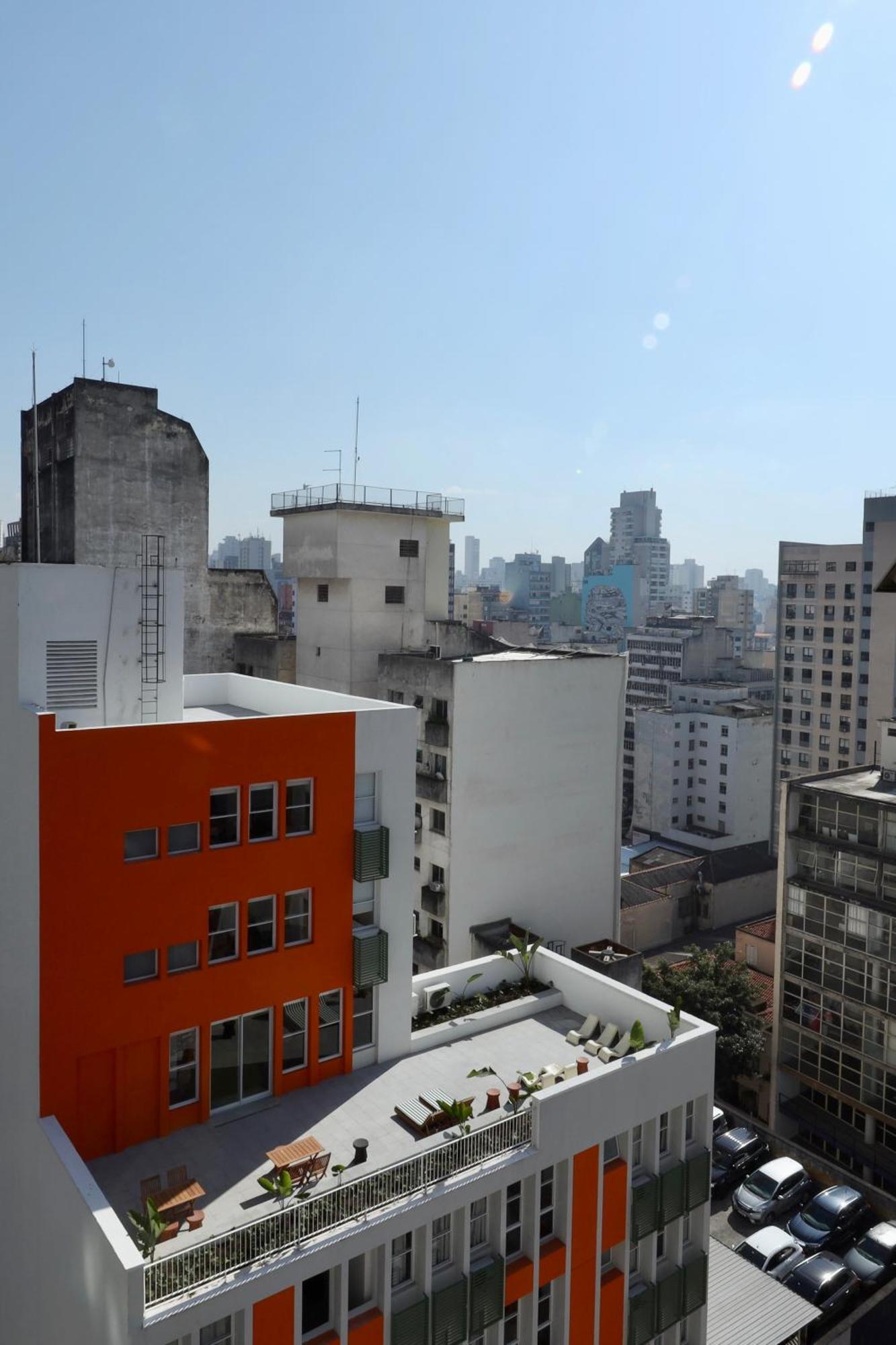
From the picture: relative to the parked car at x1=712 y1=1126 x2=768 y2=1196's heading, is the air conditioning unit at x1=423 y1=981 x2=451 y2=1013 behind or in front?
in front

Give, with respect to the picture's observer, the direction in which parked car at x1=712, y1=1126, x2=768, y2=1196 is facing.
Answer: facing the viewer and to the left of the viewer

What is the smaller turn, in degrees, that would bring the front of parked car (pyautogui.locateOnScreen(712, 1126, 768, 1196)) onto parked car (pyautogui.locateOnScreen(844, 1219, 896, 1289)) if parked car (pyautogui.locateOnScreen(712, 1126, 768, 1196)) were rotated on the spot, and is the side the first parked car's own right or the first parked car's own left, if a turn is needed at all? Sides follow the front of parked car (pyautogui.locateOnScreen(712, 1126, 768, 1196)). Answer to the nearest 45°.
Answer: approximately 90° to the first parked car's own left

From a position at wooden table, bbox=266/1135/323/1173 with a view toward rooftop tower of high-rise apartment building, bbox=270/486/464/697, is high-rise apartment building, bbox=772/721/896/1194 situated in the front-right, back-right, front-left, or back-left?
front-right

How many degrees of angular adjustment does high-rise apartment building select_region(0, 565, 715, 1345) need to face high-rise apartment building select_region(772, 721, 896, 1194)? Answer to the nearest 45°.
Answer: approximately 90° to its left

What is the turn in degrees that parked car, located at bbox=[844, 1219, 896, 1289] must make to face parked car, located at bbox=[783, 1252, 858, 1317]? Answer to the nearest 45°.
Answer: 0° — it already faces it

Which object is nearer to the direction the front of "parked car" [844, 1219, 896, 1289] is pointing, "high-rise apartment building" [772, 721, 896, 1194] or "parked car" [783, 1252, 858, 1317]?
the parked car

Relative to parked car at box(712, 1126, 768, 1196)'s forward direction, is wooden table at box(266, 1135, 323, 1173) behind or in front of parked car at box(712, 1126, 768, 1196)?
in front

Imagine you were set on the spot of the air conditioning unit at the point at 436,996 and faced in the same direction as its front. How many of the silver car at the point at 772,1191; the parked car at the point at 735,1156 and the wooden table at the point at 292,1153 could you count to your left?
2

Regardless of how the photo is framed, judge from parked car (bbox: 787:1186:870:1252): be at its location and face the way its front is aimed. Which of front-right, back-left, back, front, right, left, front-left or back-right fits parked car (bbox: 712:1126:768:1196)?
right

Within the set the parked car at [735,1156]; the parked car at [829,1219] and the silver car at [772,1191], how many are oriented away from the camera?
0

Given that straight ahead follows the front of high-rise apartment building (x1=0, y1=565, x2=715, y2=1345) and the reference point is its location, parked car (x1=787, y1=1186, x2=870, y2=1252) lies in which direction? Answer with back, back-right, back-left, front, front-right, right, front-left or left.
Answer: left

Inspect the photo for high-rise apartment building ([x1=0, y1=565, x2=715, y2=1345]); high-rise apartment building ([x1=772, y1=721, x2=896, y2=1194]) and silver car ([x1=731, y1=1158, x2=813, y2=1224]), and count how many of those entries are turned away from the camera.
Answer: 0

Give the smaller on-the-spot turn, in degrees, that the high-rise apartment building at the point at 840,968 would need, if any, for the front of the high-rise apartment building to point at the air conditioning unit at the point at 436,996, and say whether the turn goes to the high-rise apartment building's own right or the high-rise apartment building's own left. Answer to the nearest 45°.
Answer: approximately 45° to the high-rise apartment building's own left

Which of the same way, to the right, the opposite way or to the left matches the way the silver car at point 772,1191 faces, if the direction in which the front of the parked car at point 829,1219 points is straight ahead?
the same way

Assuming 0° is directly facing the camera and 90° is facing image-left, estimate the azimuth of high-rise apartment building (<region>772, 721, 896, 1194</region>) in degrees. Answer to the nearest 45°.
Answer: approximately 45°
